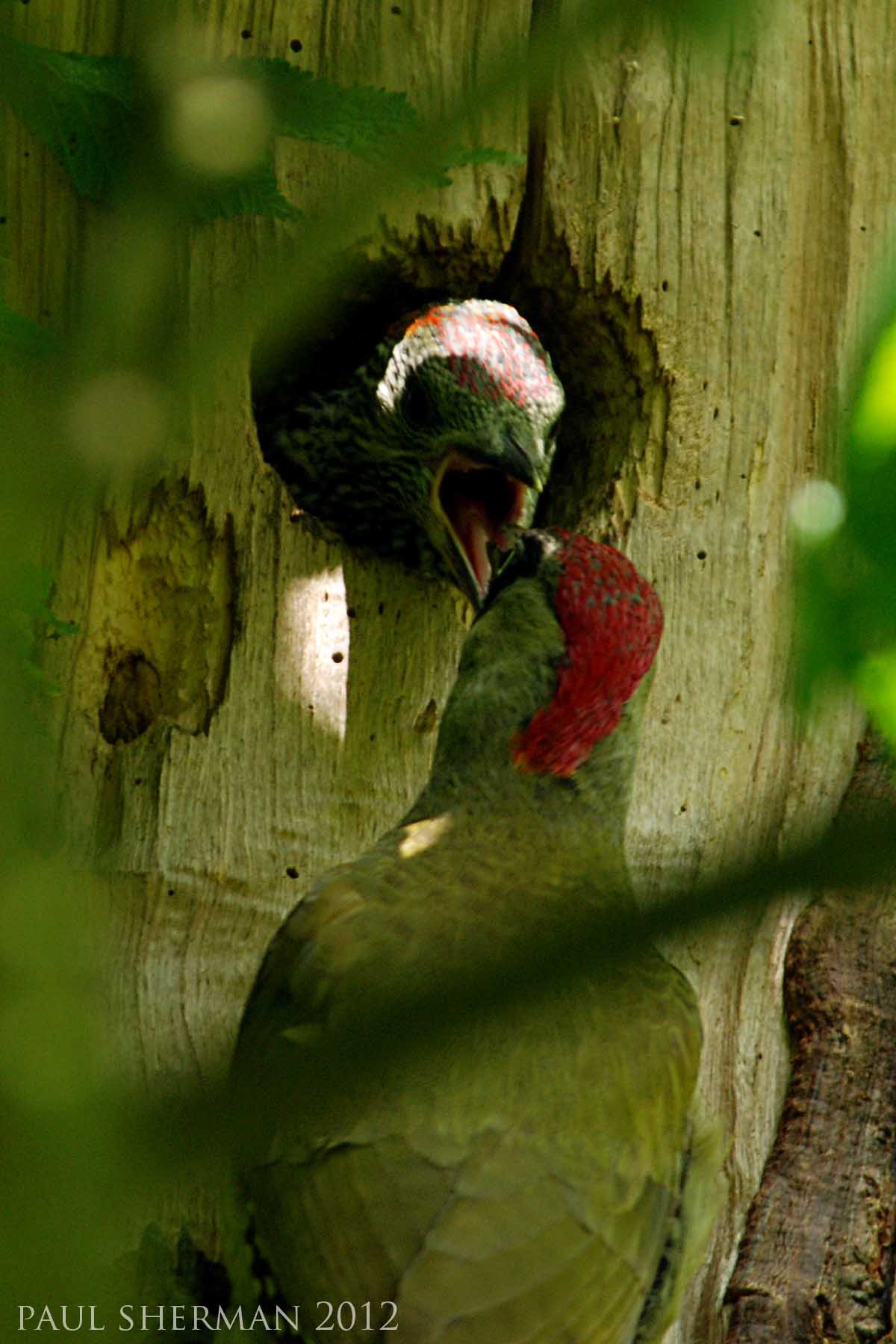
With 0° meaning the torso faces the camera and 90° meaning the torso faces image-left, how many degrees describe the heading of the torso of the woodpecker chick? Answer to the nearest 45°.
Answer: approximately 315°

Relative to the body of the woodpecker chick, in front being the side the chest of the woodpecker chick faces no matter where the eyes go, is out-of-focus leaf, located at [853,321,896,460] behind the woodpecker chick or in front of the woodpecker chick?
in front

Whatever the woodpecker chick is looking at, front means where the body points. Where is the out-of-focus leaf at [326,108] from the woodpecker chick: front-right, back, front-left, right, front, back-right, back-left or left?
front-right

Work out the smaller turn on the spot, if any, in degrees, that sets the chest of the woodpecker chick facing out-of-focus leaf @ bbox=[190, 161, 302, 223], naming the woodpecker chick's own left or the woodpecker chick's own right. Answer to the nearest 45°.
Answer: approximately 45° to the woodpecker chick's own right

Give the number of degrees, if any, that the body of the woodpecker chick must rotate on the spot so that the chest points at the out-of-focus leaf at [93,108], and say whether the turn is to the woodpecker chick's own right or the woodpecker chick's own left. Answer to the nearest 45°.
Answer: approximately 45° to the woodpecker chick's own right
